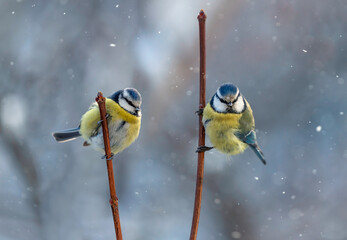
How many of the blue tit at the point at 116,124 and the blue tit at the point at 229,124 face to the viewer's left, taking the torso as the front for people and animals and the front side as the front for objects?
0

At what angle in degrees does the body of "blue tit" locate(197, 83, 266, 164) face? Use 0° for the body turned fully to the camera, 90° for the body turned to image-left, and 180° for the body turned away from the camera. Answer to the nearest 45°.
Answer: approximately 0°

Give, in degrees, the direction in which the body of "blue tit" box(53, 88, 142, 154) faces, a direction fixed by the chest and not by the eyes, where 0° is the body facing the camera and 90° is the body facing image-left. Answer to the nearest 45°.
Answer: approximately 315°
